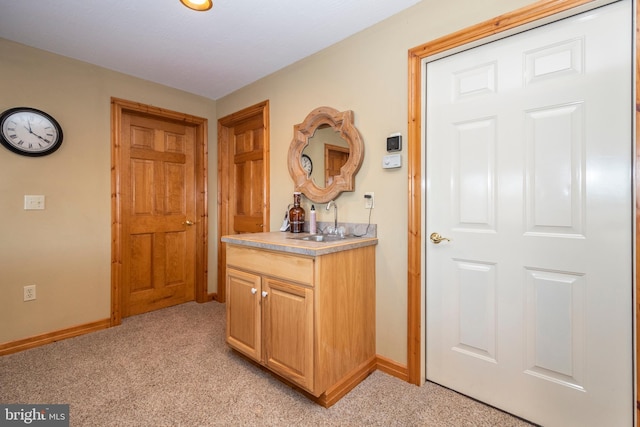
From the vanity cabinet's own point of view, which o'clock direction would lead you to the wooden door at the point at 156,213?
The wooden door is roughly at 3 o'clock from the vanity cabinet.

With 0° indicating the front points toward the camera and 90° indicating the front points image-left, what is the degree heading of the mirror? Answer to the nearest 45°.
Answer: approximately 45°

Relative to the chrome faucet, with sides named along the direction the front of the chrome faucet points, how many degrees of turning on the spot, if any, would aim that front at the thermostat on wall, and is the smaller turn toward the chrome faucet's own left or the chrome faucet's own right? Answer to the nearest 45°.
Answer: approximately 90° to the chrome faucet's own left

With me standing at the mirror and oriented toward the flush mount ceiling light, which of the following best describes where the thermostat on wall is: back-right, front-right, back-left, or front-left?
back-left

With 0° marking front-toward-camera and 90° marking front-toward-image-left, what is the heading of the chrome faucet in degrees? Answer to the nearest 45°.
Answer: approximately 45°

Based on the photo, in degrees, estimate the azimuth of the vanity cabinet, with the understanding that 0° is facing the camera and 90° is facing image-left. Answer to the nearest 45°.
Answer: approximately 45°
